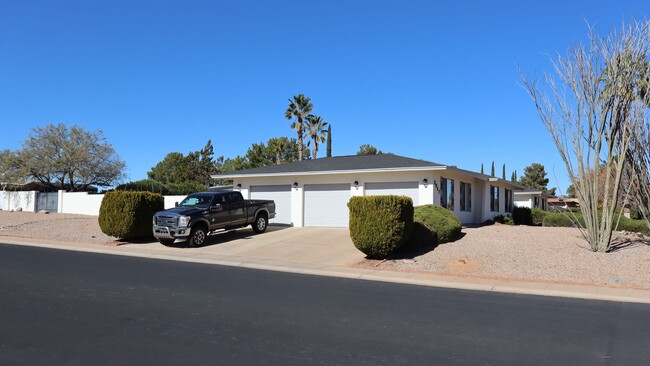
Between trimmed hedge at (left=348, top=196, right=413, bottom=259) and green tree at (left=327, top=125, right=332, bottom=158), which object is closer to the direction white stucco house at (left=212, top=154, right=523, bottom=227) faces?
the trimmed hedge

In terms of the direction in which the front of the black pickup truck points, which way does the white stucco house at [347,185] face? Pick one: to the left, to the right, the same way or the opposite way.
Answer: to the left

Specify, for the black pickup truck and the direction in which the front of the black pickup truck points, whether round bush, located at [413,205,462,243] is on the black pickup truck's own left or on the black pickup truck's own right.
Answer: on the black pickup truck's own left

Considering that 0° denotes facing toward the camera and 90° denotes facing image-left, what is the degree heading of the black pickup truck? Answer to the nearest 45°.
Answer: approximately 45°

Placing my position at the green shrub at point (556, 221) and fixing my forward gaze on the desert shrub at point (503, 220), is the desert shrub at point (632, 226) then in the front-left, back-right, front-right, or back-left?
back-left

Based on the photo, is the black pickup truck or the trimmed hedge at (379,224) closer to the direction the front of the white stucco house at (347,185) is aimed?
the trimmed hedge

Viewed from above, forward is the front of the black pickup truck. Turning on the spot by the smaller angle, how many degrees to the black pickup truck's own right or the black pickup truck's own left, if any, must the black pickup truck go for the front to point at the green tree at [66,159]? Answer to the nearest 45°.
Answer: approximately 90° to the black pickup truck's own right

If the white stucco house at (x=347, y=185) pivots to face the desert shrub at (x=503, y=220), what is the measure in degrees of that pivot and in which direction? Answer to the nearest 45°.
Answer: approximately 90° to its left
